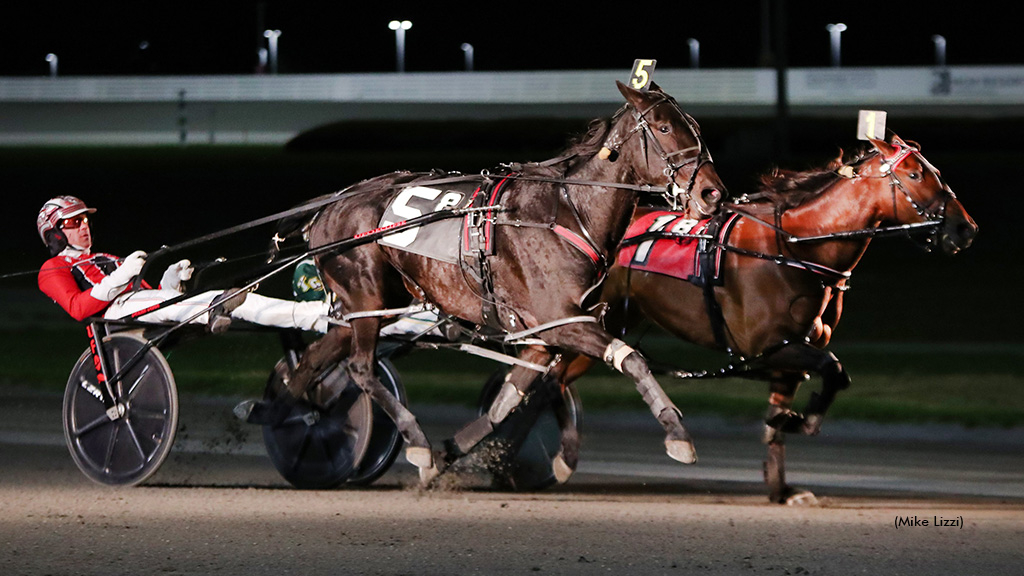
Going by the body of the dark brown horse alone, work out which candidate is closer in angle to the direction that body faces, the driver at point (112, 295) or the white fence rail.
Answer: the white fence rail

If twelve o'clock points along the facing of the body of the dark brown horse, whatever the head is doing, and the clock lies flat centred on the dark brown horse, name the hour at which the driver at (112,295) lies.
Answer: The driver is roughly at 7 o'clock from the dark brown horse.

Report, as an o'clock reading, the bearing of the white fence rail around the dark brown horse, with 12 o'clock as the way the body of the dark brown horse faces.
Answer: The white fence rail is roughly at 9 o'clock from the dark brown horse.

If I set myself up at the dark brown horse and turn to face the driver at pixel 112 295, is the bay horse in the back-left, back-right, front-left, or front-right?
back-right

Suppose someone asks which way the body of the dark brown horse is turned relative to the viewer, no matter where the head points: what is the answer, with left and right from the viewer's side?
facing to the right of the viewer
